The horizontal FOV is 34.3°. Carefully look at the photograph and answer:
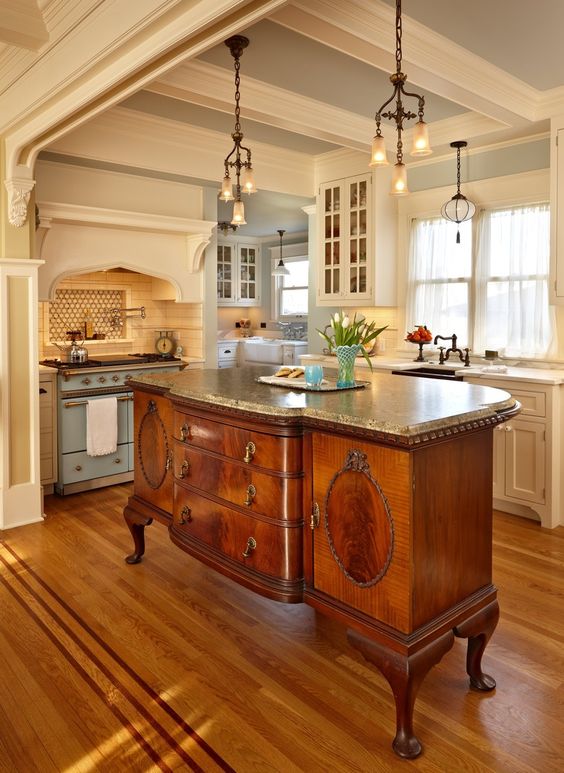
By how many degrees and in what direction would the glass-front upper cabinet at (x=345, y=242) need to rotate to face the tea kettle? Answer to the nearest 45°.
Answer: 0° — it already faces it

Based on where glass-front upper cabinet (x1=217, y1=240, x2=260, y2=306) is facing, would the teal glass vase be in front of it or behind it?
in front

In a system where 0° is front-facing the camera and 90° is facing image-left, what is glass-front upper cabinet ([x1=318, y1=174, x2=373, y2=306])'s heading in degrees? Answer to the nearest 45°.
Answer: approximately 45°

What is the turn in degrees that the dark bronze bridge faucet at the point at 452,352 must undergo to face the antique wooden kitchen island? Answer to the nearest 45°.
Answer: approximately 45° to its left

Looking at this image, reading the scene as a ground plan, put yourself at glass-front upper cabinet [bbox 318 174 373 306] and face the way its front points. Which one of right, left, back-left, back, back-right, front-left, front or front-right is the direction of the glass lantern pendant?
left

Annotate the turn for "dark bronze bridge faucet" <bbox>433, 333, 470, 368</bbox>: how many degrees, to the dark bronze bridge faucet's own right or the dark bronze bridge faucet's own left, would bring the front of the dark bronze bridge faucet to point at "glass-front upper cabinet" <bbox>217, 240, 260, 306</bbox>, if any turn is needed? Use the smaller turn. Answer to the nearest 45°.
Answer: approximately 90° to the dark bronze bridge faucet's own right

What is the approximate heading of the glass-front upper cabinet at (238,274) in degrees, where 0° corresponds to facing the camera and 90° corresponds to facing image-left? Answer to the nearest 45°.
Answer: approximately 315°

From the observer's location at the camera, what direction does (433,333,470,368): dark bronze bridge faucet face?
facing the viewer and to the left of the viewer

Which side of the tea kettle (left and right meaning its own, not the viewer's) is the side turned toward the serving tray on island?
left
